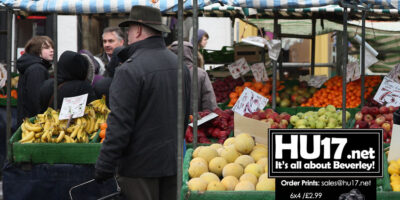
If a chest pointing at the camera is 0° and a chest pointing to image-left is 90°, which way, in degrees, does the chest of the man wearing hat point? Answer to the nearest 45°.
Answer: approximately 135°

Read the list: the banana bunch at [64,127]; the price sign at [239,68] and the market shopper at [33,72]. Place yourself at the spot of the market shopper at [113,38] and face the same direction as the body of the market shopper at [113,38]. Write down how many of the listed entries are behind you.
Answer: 1

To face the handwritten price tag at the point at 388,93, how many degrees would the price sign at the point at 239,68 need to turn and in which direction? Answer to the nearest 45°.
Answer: approximately 45° to its left

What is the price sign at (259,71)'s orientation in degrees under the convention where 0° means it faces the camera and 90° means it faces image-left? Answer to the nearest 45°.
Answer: approximately 0°

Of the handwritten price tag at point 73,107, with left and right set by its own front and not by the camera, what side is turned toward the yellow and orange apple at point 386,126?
left

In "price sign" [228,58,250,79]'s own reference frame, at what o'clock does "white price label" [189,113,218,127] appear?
The white price label is roughly at 12 o'clock from the price sign.

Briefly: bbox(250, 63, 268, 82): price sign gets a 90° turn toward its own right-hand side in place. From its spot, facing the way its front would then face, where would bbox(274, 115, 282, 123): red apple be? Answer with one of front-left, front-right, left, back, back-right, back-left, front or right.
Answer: left

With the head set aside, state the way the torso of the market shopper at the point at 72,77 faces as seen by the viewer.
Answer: away from the camera

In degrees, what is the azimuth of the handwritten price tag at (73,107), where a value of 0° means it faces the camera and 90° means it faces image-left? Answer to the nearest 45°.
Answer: approximately 0°

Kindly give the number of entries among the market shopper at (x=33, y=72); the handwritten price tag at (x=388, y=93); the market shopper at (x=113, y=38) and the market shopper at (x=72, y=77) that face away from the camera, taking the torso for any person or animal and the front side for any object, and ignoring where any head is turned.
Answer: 1
